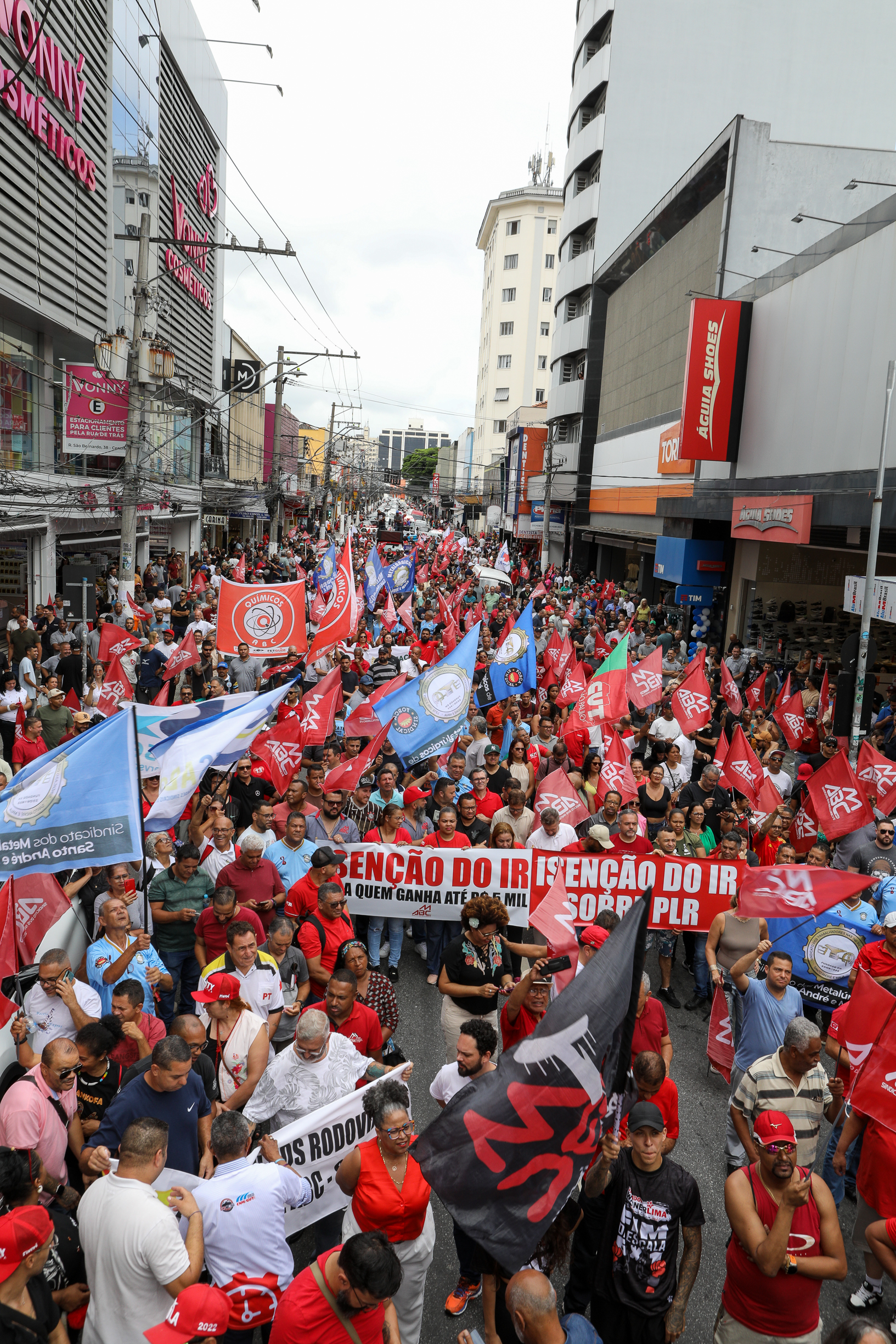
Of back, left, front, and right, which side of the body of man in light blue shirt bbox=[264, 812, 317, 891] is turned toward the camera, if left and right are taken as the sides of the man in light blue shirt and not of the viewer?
front

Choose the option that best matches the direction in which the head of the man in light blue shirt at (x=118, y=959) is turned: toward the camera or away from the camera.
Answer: toward the camera

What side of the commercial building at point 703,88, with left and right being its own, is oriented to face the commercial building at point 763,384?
left

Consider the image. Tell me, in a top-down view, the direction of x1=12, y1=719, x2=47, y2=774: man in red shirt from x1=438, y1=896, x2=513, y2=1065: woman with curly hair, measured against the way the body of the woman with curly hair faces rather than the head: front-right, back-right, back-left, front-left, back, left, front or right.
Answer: back

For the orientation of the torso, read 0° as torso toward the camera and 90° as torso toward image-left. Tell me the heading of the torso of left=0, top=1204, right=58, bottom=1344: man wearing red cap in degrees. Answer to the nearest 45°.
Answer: approximately 315°

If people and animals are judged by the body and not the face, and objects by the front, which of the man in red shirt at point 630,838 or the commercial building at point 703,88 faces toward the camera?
the man in red shirt

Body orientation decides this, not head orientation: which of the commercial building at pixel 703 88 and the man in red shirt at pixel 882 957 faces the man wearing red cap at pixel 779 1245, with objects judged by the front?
the man in red shirt

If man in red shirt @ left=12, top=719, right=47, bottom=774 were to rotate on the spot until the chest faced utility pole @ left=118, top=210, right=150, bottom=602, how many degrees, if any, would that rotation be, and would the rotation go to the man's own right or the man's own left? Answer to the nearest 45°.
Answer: approximately 135° to the man's own left

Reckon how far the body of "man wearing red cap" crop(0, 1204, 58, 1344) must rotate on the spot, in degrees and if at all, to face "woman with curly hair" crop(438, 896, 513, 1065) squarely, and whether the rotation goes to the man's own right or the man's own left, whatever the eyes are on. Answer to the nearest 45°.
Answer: approximately 90° to the man's own left

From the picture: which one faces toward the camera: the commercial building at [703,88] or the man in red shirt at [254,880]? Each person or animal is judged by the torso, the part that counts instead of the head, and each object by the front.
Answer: the man in red shirt

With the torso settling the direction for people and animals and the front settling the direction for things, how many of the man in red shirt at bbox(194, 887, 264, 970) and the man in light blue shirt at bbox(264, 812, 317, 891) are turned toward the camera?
2

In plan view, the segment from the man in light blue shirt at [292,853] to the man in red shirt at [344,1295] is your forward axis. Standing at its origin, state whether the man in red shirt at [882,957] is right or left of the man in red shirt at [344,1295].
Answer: left

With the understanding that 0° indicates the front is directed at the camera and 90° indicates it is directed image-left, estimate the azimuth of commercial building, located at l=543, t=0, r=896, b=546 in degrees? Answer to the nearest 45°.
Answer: approximately 90°

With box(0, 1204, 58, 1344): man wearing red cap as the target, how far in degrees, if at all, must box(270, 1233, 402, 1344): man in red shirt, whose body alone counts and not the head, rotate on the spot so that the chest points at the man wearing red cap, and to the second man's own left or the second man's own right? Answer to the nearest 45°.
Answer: approximately 135° to the second man's own right

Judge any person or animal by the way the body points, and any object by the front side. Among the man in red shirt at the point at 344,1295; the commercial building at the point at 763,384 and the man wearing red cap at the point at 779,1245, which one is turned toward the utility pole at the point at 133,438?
the commercial building

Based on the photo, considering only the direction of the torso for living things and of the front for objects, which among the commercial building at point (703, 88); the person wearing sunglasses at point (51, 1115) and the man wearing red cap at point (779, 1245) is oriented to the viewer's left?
the commercial building

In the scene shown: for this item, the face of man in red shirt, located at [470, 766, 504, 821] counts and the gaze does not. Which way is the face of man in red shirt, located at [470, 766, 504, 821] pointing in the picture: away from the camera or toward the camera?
toward the camera

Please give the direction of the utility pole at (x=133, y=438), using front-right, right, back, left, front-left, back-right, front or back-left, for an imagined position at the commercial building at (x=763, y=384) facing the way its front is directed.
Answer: front

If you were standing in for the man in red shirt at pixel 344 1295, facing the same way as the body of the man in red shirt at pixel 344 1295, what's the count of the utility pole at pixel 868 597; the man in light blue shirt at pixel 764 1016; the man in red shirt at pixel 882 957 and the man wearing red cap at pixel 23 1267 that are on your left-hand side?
3
